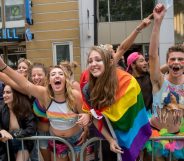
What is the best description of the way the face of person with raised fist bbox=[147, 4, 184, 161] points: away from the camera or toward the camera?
toward the camera

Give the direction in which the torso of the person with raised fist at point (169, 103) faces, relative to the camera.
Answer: toward the camera

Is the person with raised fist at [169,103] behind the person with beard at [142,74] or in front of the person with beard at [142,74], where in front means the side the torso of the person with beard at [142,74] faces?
in front

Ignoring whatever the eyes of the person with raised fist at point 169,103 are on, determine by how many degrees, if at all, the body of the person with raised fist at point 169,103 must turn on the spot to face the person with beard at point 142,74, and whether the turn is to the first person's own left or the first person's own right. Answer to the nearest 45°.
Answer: approximately 180°

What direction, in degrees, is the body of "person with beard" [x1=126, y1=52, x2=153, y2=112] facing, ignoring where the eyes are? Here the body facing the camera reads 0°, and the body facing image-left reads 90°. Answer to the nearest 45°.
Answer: approximately 315°

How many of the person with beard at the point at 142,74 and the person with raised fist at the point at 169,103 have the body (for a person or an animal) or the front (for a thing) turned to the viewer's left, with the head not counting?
0
